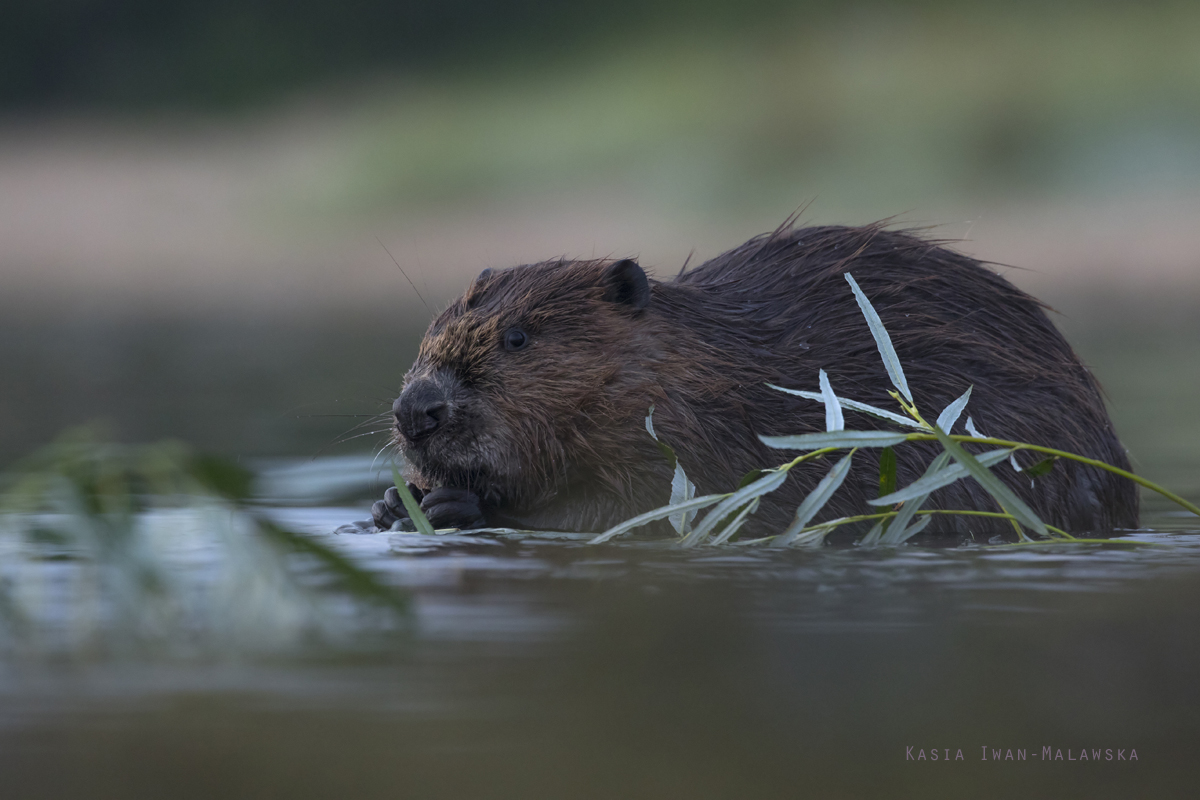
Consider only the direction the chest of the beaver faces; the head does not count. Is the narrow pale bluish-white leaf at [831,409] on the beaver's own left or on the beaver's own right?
on the beaver's own left

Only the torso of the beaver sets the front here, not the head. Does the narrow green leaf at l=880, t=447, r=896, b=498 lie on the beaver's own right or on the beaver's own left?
on the beaver's own left

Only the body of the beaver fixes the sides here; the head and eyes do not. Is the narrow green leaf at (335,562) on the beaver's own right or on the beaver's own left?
on the beaver's own left

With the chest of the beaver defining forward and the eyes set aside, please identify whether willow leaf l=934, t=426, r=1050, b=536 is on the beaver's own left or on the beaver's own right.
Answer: on the beaver's own left

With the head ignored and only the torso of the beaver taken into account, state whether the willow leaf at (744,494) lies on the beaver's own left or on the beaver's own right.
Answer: on the beaver's own left

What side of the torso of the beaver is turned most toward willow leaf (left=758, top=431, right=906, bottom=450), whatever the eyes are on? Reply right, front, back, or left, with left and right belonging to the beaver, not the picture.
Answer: left

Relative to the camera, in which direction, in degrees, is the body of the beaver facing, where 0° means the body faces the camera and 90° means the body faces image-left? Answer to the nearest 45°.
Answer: approximately 90°
